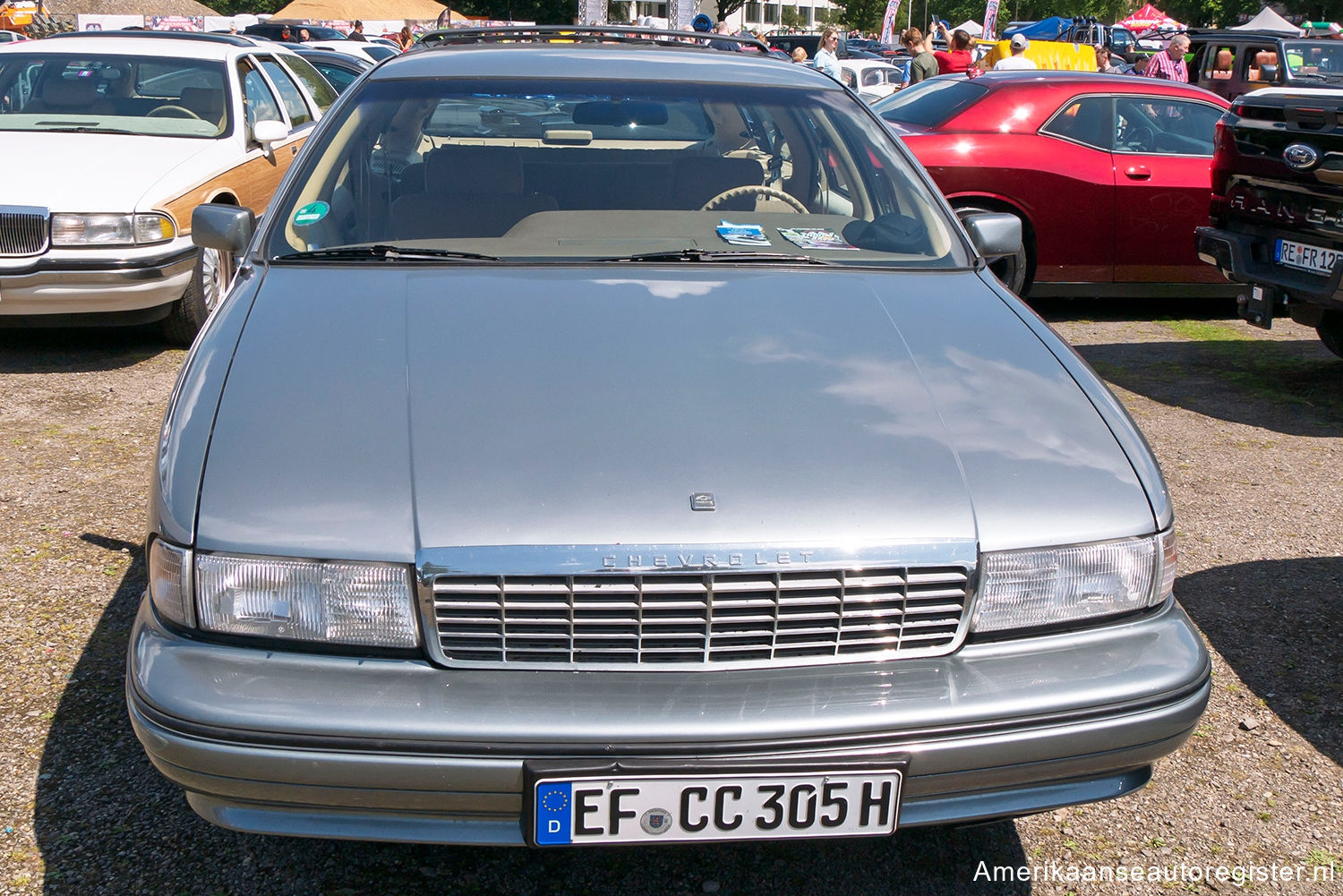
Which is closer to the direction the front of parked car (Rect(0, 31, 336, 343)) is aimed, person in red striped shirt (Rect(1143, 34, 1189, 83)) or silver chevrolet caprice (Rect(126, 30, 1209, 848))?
the silver chevrolet caprice

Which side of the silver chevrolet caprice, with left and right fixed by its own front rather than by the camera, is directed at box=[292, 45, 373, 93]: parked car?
back

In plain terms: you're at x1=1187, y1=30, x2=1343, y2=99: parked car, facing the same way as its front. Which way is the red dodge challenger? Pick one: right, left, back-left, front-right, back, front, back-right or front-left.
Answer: front-right

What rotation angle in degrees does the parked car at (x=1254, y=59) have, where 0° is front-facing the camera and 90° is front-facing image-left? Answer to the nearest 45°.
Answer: approximately 315°
